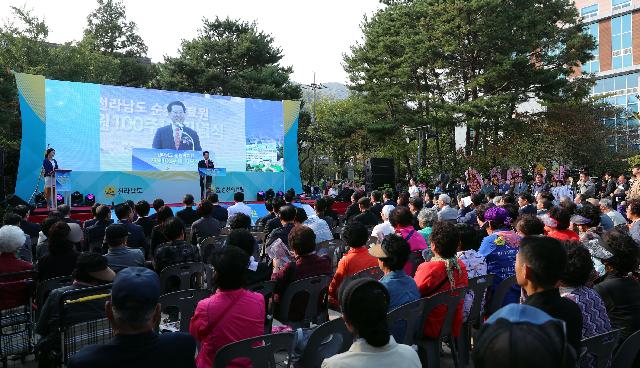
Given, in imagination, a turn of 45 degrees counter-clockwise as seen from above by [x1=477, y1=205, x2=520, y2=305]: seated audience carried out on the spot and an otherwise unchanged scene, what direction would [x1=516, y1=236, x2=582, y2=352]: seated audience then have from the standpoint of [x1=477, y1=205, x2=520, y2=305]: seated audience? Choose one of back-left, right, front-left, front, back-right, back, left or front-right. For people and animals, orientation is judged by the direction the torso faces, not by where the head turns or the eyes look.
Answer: left

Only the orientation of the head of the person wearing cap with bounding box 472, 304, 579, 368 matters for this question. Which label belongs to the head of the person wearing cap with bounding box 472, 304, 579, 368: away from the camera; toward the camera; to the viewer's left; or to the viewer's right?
away from the camera

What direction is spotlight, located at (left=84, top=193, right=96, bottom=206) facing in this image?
toward the camera

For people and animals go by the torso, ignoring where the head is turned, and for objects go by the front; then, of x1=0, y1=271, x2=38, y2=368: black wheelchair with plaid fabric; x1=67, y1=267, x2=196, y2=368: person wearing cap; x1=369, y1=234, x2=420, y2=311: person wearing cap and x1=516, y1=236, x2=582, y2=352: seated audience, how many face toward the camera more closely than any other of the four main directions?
0

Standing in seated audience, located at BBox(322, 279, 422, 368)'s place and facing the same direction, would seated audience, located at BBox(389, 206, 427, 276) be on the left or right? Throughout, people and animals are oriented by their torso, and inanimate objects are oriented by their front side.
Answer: on their right

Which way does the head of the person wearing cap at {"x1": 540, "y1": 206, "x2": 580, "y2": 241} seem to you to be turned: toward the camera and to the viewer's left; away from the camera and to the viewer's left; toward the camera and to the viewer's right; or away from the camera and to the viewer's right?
away from the camera and to the viewer's left

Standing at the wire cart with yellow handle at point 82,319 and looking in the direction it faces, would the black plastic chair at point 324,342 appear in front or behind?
behind

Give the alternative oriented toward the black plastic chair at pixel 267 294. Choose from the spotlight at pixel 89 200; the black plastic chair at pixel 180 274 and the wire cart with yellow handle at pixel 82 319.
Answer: the spotlight

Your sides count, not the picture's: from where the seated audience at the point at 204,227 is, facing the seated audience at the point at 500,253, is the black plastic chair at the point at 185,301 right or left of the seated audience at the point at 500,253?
right

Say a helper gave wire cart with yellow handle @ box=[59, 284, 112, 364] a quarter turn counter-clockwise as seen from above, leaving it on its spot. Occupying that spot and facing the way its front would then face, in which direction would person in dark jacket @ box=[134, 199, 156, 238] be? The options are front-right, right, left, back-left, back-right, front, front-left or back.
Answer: back-right

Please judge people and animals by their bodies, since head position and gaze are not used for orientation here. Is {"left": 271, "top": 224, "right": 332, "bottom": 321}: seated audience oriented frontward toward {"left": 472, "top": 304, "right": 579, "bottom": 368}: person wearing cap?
no

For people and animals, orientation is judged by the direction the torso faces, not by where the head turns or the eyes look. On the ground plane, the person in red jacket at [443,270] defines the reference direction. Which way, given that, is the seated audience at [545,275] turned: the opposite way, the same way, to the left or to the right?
the same way

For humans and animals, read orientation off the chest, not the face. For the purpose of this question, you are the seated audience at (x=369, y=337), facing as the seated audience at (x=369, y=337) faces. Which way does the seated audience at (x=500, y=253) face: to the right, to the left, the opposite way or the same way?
the same way

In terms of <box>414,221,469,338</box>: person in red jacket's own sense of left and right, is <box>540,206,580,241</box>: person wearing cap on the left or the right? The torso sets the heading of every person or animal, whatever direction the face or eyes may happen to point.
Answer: on their right

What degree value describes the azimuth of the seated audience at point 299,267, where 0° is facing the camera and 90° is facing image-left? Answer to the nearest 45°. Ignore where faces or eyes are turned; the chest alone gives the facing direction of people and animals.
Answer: approximately 135°

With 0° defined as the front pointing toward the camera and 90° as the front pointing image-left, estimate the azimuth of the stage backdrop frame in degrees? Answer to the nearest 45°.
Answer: approximately 315°

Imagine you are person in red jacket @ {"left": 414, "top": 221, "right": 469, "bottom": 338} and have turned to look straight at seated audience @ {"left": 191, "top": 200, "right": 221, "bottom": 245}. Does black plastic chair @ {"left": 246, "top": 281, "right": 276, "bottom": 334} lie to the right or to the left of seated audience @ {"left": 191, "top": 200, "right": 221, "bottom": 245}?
left

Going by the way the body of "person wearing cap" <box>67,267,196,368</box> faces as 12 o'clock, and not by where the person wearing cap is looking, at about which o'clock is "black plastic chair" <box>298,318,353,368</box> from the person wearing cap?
The black plastic chair is roughly at 2 o'clock from the person wearing cap.

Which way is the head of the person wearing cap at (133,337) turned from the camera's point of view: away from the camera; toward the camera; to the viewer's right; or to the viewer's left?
away from the camera

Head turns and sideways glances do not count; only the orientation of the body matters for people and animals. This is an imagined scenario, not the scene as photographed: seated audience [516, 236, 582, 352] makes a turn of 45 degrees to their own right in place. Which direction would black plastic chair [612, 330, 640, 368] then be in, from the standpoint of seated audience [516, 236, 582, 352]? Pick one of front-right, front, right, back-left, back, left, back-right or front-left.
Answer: front-right

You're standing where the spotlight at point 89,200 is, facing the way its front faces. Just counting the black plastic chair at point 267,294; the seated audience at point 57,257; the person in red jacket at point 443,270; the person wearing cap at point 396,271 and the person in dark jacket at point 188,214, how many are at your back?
0
